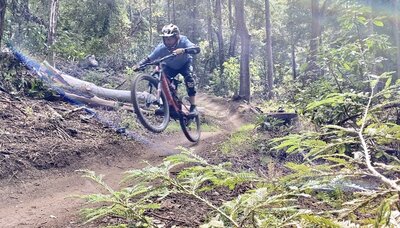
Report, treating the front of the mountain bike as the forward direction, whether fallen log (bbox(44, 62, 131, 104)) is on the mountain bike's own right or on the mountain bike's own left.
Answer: on the mountain bike's own right

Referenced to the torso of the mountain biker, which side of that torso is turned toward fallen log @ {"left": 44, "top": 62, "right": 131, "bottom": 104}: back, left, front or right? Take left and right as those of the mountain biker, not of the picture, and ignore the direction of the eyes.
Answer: right

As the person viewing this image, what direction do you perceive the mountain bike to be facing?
facing the viewer and to the left of the viewer
